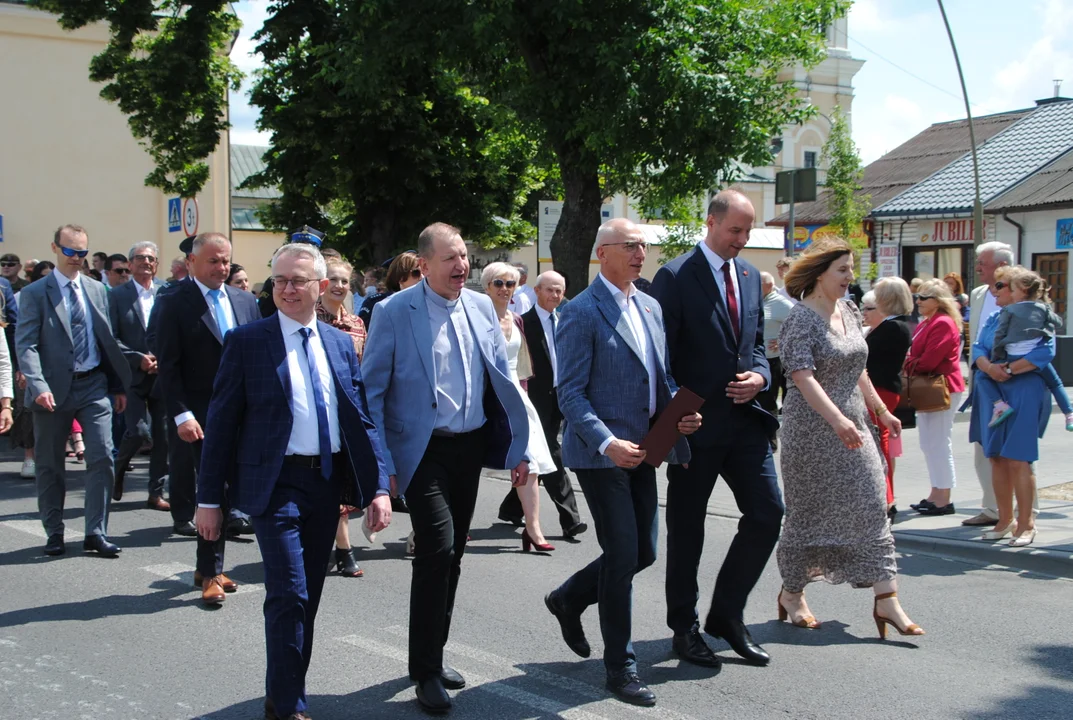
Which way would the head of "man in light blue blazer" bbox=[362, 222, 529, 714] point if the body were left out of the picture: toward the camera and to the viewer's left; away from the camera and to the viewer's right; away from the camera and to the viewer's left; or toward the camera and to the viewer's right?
toward the camera and to the viewer's right

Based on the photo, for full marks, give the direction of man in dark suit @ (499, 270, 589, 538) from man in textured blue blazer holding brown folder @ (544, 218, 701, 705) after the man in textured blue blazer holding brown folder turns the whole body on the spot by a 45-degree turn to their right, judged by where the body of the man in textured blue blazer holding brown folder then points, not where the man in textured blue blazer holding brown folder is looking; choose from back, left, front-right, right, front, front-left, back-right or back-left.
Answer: back

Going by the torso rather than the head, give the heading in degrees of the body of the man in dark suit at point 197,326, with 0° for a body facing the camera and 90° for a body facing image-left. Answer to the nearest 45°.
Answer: approximately 315°

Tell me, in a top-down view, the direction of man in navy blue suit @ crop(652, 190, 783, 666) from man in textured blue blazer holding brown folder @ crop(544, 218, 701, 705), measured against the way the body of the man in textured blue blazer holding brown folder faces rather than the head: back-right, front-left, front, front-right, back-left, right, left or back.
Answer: left

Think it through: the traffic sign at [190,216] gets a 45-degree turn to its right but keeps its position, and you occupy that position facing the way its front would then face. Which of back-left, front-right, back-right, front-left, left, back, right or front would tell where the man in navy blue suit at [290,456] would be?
front

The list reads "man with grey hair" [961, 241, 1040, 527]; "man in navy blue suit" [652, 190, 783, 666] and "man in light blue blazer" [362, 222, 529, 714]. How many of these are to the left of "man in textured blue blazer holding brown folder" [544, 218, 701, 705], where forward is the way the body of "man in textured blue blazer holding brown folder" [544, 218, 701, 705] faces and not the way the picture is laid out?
2

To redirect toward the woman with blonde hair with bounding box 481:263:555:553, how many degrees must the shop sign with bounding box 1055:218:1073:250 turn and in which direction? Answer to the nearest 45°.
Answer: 0° — it already faces them

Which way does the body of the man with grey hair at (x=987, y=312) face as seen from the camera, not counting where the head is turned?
to the viewer's left
